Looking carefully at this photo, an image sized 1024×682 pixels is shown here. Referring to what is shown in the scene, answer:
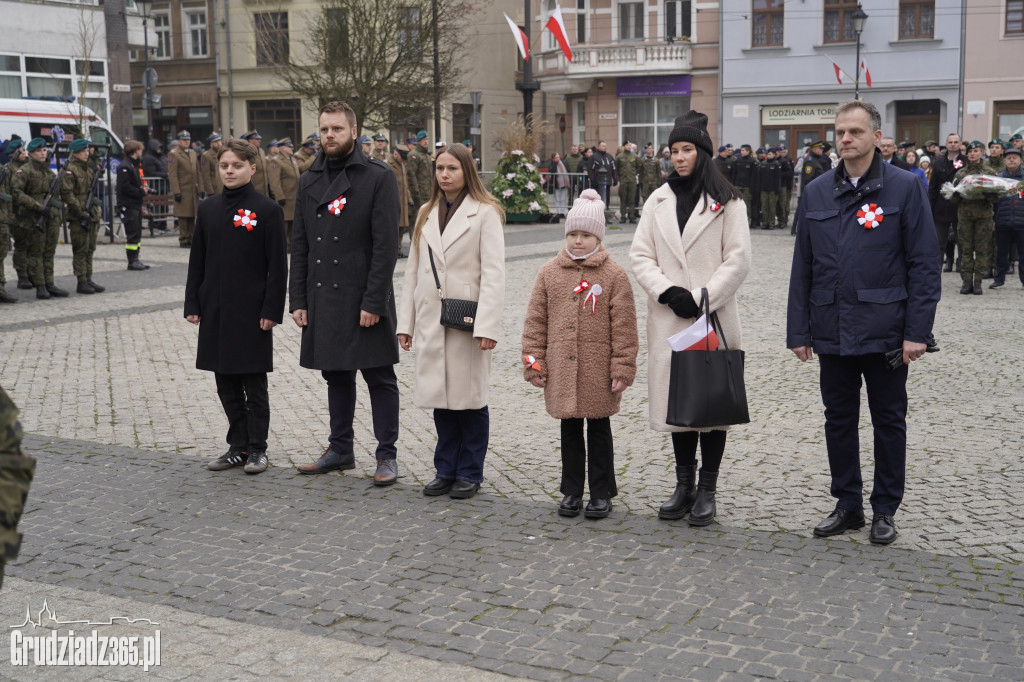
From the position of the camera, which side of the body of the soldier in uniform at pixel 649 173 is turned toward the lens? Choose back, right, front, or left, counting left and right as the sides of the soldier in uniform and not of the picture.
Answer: front

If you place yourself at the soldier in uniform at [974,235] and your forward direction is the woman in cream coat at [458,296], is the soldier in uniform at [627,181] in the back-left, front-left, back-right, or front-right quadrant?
back-right

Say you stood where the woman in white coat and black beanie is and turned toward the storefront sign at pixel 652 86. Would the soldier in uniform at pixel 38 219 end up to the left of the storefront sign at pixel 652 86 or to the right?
left

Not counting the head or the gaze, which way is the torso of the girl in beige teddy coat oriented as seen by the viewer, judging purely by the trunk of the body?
toward the camera

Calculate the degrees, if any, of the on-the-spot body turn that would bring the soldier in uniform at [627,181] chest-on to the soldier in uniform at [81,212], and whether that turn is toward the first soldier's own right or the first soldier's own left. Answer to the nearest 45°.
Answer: approximately 45° to the first soldier's own right

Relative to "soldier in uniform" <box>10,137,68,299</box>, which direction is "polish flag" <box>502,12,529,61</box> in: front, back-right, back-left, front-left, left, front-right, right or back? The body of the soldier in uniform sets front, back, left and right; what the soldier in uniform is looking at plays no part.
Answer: left

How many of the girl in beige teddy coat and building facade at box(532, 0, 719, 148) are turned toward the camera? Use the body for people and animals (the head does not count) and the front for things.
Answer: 2

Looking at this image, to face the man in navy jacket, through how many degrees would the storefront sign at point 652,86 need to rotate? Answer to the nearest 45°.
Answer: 0° — it already faces them

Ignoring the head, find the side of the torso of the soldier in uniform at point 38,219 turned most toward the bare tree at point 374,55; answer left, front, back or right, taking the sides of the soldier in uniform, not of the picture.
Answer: left

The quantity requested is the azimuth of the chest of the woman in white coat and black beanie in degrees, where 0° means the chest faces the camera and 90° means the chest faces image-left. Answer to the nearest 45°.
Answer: approximately 45°

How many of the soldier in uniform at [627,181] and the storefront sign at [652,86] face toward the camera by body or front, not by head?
2

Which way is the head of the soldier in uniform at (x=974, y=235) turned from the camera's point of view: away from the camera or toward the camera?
toward the camera

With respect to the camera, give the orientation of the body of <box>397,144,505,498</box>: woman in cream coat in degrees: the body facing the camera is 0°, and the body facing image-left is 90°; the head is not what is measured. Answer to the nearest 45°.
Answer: approximately 45°

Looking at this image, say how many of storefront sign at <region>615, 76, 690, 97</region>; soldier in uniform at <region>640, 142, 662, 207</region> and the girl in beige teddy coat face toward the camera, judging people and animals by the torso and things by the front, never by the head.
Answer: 3

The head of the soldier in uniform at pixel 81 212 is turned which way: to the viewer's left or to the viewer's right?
to the viewer's right

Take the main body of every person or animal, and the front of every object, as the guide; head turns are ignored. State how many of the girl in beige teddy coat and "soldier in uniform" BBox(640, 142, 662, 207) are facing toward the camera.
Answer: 2
